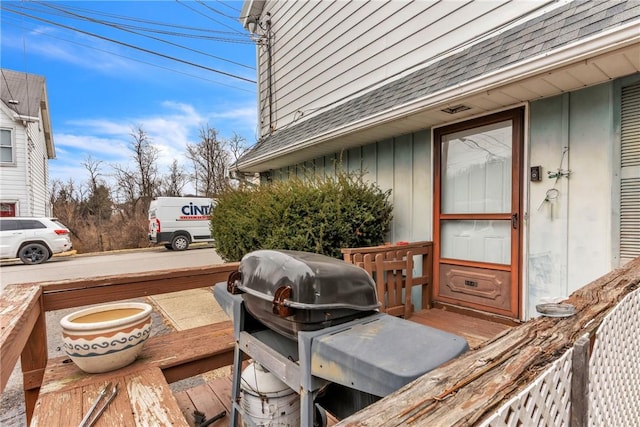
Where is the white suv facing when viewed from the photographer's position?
facing to the left of the viewer

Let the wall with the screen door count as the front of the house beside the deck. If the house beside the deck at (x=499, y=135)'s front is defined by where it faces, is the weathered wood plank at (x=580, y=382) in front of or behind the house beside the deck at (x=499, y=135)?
in front

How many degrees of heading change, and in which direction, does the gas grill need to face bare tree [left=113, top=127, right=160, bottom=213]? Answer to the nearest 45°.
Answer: approximately 90° to its right

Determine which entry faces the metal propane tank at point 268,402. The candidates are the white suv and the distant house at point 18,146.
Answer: the distant house

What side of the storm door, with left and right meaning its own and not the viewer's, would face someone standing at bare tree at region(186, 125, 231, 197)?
right

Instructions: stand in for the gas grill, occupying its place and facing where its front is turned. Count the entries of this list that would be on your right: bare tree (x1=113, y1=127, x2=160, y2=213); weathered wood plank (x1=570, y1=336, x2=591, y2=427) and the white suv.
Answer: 2

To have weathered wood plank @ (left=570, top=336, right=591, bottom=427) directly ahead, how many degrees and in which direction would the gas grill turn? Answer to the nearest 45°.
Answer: approximately 135° to its left

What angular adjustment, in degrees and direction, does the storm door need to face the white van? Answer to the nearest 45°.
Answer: approximately 90° to its right

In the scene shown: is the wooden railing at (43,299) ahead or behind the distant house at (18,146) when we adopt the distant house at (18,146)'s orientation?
ahead
